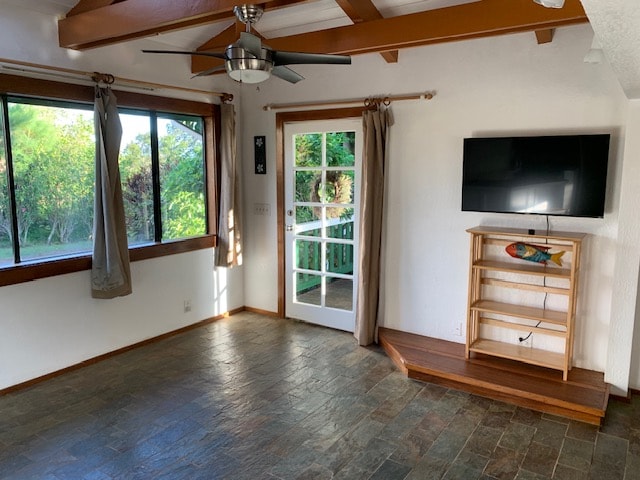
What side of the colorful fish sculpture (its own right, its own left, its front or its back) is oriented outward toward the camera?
left

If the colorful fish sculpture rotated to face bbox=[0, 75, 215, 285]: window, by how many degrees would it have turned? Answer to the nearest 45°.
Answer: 0° — it already faces it

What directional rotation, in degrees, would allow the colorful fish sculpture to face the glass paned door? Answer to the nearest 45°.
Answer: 0° — it already faces it

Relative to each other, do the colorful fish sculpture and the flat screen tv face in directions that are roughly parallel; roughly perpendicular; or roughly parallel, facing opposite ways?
roughly perpendicular

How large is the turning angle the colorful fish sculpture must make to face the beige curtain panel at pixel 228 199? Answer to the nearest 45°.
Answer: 0° — it already faces it

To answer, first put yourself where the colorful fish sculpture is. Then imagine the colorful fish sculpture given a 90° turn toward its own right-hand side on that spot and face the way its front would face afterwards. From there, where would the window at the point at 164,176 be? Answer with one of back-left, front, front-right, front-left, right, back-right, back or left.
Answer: left

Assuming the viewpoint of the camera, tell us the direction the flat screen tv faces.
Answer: facing the viewer

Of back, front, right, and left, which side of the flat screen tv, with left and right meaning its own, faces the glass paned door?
right

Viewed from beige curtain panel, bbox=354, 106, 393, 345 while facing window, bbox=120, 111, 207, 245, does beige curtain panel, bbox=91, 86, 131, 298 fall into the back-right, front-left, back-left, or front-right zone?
front-left

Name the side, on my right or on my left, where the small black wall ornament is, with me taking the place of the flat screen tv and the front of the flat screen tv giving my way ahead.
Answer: on my right

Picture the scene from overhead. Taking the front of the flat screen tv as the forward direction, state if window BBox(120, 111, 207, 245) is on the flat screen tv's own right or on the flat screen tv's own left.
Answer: on the flat screen tv's own right
